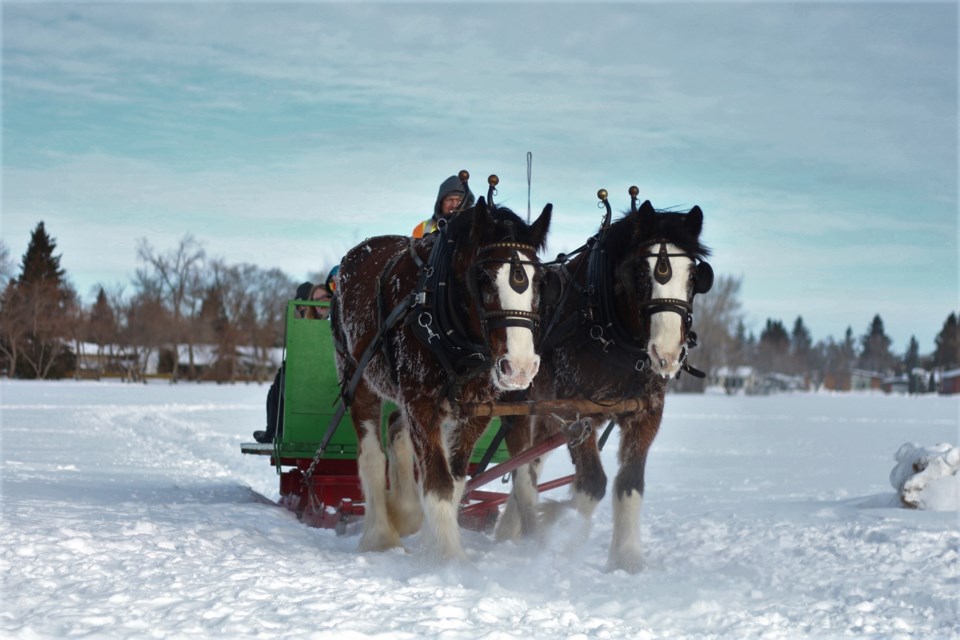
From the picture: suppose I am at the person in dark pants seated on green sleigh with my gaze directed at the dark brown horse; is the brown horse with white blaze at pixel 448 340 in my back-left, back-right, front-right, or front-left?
front-right

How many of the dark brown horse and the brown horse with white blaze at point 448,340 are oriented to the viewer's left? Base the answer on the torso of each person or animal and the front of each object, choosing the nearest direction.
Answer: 0

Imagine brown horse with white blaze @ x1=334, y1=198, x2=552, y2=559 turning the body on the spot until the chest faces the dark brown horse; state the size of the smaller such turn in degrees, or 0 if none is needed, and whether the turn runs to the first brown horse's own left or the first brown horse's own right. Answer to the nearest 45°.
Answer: approximately 45° to the first brown horse's own left

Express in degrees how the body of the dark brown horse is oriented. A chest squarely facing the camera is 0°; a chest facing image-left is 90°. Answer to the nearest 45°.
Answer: approximately 315°

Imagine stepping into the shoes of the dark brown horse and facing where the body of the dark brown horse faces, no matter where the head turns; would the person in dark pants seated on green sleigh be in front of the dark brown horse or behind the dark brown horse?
behind

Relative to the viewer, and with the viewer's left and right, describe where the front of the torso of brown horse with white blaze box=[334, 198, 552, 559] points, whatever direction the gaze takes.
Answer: facing the viewer and to the right of the viewer
